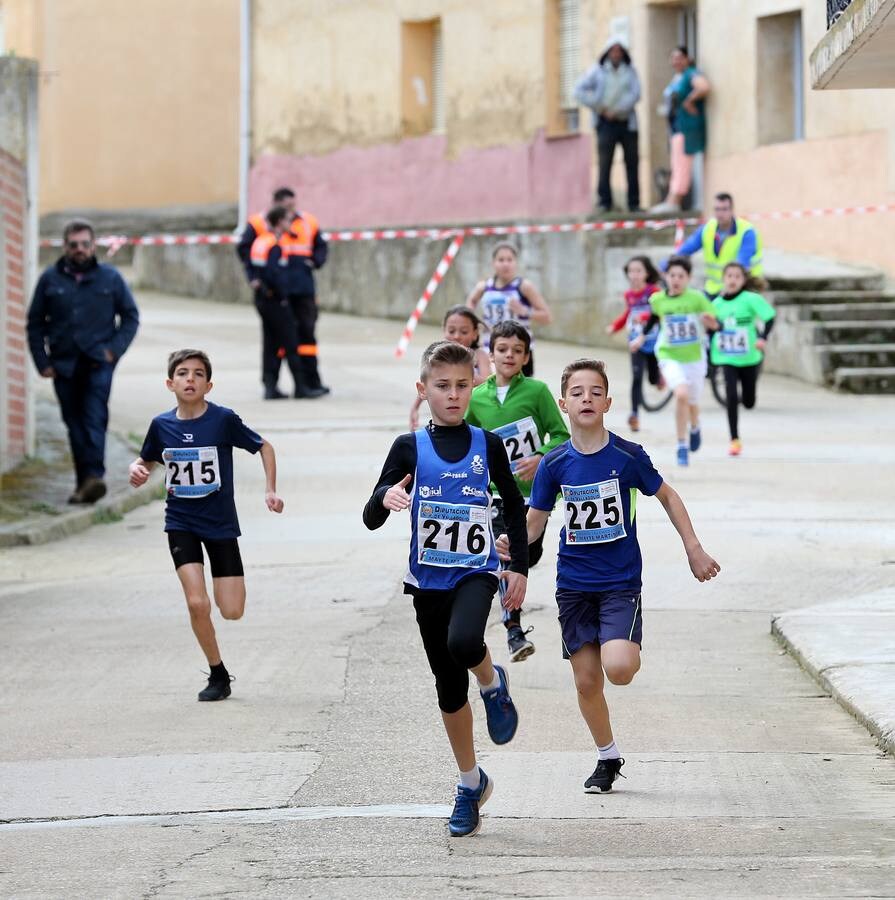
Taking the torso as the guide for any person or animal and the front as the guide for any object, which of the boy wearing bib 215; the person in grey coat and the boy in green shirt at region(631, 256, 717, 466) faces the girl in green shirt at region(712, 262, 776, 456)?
the person in grey coat

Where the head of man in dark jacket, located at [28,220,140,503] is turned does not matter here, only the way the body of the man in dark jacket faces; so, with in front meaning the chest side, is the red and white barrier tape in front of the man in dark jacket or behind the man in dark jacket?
behind

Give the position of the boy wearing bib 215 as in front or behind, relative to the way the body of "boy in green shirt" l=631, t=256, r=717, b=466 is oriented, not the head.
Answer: in front

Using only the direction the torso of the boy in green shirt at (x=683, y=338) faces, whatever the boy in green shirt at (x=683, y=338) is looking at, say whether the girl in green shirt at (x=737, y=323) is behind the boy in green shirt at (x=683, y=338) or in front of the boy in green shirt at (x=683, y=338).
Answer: behind

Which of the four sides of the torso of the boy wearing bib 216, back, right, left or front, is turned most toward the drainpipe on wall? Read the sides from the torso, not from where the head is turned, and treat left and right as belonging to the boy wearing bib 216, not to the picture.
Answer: back

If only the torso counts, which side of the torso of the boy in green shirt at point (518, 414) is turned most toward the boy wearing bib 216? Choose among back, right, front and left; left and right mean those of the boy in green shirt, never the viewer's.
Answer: front
